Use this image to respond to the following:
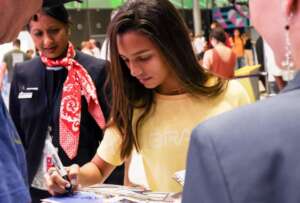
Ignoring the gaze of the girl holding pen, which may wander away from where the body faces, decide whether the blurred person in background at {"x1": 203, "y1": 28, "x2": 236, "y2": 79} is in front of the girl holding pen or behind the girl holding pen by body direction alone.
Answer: behind

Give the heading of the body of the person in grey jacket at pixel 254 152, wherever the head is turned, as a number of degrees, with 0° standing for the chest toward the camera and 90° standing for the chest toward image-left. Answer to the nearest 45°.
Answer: approximately 135°

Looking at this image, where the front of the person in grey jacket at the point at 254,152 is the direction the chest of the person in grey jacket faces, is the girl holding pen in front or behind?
in front

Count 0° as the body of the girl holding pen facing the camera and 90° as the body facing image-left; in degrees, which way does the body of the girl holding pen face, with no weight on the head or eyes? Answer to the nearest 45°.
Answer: approximately 45°

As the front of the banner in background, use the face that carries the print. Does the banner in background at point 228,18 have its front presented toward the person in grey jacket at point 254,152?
yes

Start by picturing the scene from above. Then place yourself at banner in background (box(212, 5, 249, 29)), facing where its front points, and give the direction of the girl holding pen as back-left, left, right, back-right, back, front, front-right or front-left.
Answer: front

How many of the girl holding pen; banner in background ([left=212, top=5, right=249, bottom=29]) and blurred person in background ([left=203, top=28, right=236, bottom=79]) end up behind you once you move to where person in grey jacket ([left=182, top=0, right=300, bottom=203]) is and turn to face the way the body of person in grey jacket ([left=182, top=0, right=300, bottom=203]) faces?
0

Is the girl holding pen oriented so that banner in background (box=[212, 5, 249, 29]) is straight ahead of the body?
no

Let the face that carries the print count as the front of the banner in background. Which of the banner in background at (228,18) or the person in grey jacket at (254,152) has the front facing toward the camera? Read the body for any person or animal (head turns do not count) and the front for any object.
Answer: the banner in background

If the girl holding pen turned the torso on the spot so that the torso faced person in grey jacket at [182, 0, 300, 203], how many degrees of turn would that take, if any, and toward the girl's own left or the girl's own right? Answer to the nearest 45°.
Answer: approximately 45° to the girl's own left

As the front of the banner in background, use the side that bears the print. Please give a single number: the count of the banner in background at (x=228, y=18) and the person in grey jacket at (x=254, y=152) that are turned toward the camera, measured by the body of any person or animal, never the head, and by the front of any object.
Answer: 1

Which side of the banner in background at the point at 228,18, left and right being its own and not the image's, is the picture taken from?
front

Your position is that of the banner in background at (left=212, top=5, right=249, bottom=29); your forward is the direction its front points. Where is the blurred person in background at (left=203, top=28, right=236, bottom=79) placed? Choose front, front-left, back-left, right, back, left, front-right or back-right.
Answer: front

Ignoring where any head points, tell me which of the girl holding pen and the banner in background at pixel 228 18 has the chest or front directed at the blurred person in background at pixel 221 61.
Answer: the banner in background
